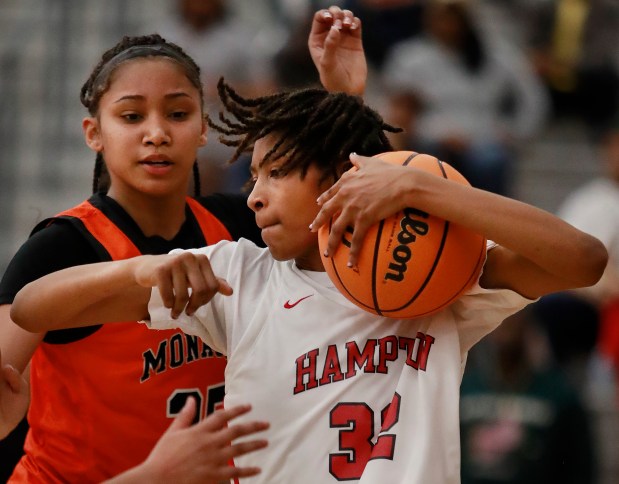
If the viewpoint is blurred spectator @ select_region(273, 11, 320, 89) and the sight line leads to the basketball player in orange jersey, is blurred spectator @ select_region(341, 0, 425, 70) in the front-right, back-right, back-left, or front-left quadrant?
back-left

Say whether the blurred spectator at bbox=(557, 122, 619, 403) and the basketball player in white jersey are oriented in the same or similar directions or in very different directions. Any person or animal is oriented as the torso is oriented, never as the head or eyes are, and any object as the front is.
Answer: same or similar directions

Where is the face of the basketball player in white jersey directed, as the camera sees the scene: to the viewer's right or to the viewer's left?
to the viewer's left

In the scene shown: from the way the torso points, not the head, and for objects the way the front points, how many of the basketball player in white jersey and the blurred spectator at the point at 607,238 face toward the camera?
2

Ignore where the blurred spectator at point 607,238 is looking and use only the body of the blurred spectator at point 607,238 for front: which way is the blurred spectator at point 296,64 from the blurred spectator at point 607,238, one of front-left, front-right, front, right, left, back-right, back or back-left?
right

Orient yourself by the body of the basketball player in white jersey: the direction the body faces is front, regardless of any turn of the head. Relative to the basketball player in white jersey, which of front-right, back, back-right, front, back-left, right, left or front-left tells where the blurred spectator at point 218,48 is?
back

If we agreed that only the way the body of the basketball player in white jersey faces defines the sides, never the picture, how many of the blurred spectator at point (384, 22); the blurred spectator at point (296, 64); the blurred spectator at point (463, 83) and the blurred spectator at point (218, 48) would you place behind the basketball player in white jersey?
4

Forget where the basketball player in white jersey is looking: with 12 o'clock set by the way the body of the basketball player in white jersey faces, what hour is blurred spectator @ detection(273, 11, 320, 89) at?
The blurred spectator is roughly at 6 o'clock from the basketball player in white jersey.

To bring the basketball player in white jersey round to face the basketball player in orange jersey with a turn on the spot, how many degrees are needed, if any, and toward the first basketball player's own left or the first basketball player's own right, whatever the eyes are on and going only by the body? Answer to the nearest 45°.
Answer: approximately 135° to the first basketball player's own right

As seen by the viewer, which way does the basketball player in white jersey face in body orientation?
toward the camera
